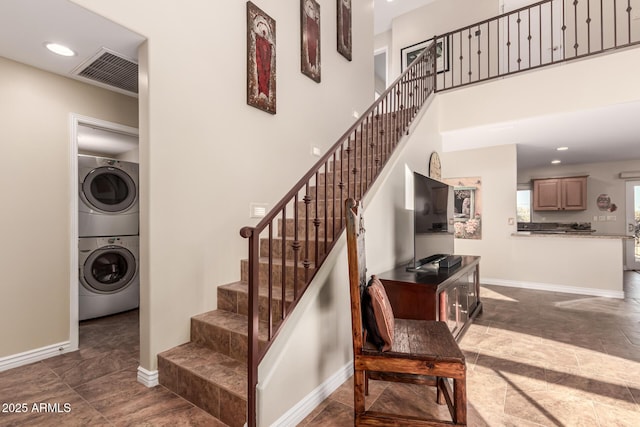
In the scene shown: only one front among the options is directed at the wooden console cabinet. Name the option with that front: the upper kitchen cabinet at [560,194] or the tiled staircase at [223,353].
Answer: the upper kitchen cabinet

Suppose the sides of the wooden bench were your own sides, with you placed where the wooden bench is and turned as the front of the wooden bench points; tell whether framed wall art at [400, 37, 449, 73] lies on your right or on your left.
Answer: on your left

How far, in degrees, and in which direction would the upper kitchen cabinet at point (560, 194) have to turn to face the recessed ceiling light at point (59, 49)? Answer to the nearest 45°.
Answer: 0° — it already faces it

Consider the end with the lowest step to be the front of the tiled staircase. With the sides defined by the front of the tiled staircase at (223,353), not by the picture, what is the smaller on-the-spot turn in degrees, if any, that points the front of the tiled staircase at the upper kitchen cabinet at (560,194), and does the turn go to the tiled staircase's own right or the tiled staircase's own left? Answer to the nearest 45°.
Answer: approximately 180°

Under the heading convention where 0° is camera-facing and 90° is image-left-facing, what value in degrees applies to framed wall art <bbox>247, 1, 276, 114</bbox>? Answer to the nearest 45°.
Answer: approximately 315°

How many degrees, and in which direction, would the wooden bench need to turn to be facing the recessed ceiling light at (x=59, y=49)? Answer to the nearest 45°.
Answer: approximately 180°

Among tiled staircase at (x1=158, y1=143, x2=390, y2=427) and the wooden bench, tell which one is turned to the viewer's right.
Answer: the wooden bench

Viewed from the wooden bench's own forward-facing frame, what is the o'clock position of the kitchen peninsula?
The kitchen peninsula is roughly at 10 o'clock from the wooden bench.

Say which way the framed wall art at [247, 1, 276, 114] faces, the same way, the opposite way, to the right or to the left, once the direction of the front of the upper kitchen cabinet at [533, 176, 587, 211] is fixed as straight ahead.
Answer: to the left

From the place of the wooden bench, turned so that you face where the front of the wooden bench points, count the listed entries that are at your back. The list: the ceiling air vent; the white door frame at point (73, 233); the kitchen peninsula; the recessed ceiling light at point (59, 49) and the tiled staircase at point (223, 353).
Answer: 4
